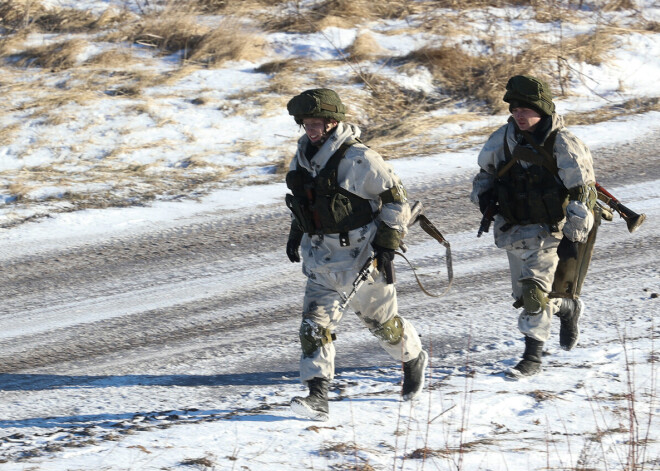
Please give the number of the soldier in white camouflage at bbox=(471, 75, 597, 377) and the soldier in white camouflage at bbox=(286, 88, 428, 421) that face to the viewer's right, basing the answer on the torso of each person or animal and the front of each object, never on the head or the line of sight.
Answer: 0

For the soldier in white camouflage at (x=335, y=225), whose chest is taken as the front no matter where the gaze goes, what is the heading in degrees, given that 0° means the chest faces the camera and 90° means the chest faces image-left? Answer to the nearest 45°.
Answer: approximately 45°

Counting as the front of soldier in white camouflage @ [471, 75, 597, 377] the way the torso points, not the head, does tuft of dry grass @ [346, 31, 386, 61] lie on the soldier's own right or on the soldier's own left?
on the soldier's own right

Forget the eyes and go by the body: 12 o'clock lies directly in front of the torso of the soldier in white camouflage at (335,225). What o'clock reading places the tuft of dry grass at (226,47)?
The tuft of dry grass is roughly at 4 o'clock from the soldier in white camouflage.

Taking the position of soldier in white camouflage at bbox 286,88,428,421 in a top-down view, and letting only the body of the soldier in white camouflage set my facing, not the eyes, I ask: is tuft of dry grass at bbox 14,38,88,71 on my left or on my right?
on my right

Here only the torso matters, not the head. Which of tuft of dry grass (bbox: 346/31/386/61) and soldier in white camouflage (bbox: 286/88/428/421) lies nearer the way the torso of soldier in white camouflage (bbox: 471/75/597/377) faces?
the soldier in white camouflage

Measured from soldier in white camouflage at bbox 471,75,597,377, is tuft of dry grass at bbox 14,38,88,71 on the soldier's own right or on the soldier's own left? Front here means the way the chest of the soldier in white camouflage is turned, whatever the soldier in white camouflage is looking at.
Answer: on the soldier's own right

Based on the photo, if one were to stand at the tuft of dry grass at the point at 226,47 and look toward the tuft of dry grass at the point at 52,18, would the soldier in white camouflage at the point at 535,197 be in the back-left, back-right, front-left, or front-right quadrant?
back-left

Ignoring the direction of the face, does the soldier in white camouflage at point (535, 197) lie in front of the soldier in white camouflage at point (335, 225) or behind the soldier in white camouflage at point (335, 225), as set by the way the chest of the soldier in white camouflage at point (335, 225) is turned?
behind
